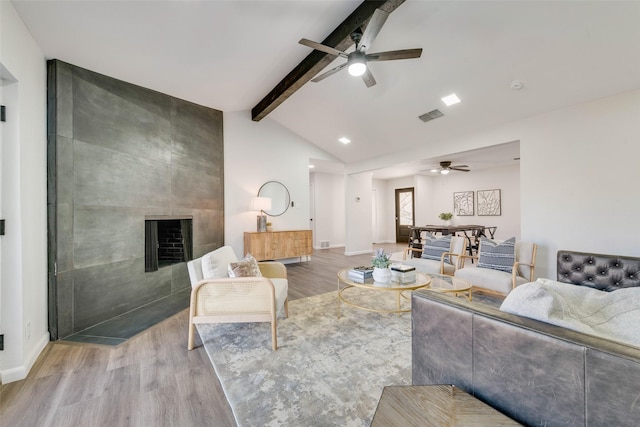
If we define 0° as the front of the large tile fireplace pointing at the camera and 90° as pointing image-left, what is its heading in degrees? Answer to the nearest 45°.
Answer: approximately 315°

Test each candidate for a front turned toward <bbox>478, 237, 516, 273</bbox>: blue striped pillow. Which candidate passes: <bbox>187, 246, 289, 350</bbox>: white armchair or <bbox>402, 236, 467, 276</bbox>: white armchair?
<bbox>187, 246, 289, 350</bbox>: white armchair

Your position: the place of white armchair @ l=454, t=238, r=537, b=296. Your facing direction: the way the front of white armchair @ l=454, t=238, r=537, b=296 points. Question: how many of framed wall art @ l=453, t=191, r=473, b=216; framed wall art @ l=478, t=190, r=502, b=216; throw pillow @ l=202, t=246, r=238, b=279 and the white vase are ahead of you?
2

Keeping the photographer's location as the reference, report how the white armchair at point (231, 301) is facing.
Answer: facing to the right of the viewer

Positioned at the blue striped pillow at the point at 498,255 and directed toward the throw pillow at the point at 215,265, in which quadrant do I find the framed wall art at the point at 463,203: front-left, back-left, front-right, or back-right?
back-right

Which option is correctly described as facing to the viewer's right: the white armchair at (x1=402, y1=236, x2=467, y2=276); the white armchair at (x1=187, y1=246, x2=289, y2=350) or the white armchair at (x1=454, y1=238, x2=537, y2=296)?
the white armchair at (x1=187, y1=246, x2=289, y2=350)

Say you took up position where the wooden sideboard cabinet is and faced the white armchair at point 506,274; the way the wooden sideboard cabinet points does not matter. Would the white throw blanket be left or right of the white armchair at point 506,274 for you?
right

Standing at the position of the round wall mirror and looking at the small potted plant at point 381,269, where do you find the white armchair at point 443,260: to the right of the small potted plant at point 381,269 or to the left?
left

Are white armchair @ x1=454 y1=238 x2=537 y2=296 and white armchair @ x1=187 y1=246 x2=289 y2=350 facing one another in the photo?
yes

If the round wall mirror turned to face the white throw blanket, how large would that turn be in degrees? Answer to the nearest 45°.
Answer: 0° — it already faces it

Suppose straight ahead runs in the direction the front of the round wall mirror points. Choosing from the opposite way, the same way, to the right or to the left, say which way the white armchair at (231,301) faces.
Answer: to the left

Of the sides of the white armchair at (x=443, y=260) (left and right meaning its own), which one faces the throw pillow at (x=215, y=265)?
front

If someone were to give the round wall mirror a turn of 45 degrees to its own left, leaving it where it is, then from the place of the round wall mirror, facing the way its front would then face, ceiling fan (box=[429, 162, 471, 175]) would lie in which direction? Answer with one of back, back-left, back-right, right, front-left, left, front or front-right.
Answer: front-left

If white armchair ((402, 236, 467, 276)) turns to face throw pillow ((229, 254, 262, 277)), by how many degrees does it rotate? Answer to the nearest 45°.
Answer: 0° — it already faces it
